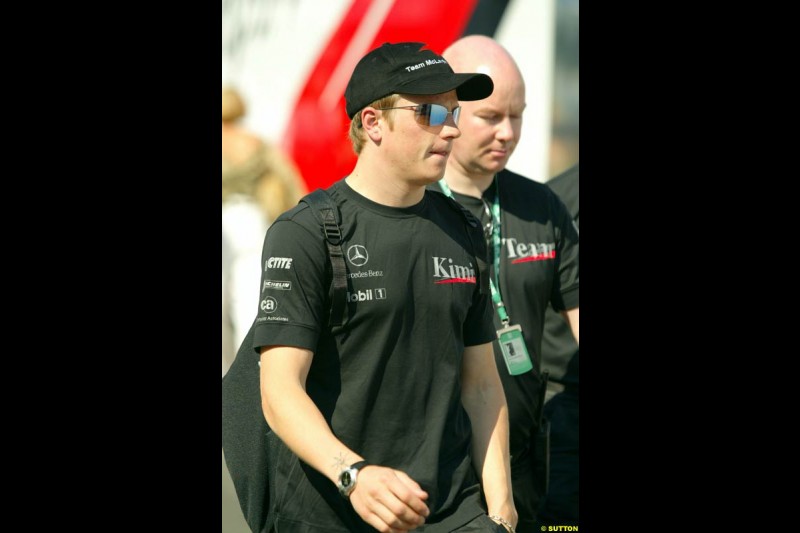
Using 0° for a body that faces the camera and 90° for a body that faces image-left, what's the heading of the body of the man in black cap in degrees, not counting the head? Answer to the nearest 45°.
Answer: approximately 315°

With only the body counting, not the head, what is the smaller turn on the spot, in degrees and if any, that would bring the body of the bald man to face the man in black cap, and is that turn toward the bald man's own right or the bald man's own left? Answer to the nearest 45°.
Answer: approximately 45° to the bald man's own right

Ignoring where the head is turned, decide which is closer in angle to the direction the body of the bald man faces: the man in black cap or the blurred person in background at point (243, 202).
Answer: the man in black cap

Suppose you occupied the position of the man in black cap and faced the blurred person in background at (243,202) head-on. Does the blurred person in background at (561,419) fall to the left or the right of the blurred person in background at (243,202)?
right

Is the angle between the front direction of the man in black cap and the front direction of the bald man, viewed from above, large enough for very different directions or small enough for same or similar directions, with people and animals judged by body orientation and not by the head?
same or similar directions

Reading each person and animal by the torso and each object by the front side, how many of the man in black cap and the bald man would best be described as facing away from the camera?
0

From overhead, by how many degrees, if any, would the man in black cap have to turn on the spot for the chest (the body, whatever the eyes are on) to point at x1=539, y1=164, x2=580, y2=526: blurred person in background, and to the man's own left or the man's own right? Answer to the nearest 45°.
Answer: approximately 90° to the man's own left
